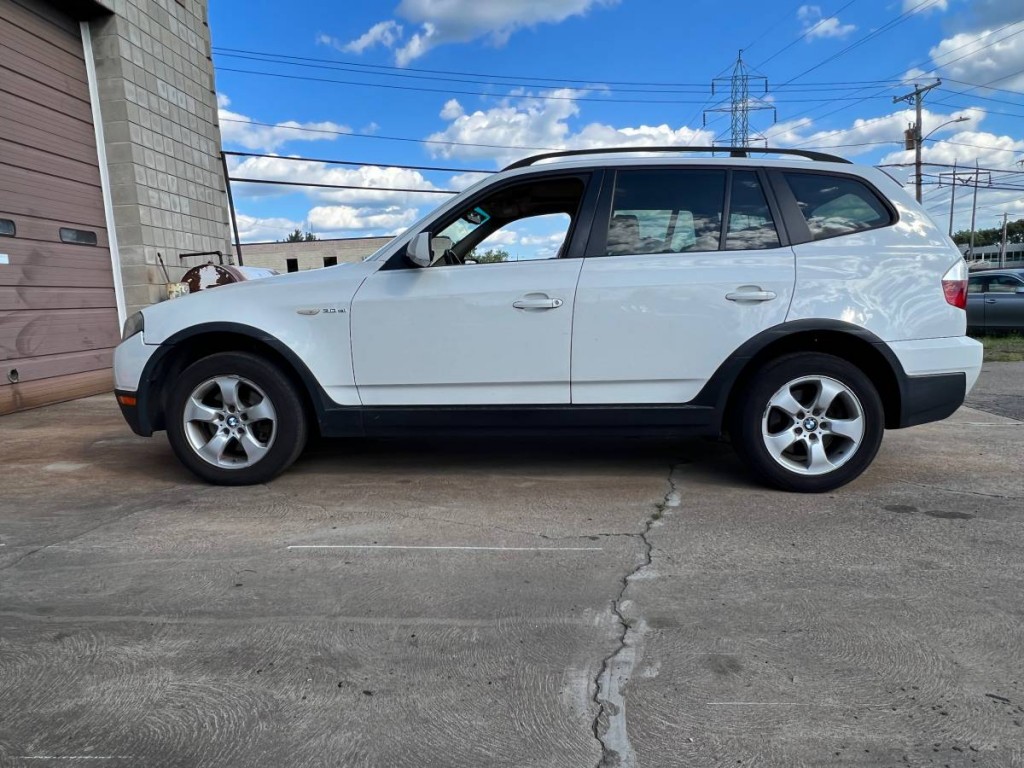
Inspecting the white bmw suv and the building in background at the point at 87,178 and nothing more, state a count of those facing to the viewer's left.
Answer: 1

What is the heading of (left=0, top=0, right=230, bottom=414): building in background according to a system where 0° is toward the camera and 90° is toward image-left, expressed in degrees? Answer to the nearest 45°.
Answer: approximately 315°

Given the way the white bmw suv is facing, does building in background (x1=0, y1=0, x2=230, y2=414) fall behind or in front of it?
in front

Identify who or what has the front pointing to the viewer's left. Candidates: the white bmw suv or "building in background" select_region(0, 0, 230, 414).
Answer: the white bmw suv

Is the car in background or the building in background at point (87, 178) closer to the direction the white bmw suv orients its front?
the building in background

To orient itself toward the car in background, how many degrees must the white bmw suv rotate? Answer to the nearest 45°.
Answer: approximately 135° to its right

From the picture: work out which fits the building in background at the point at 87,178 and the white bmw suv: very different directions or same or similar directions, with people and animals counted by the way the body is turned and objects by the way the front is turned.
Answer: very different directions

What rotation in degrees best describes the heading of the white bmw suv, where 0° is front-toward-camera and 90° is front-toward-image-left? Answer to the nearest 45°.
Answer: approximately 90°

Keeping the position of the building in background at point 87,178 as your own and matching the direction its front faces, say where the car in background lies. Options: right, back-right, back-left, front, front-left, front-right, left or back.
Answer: front-left

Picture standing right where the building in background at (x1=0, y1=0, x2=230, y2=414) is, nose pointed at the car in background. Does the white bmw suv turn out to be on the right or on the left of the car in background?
right
